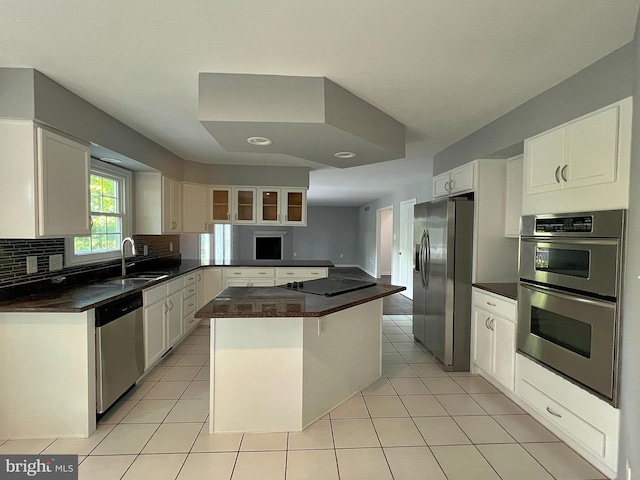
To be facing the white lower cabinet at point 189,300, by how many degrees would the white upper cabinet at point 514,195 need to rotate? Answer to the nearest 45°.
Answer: approximately 45° to its right

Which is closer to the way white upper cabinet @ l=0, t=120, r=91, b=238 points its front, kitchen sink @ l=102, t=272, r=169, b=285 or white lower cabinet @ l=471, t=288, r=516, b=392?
the white lower cabinet

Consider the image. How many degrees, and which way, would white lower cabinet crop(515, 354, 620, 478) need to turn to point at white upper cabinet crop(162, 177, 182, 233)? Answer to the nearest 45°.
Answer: approximately 45° to its right

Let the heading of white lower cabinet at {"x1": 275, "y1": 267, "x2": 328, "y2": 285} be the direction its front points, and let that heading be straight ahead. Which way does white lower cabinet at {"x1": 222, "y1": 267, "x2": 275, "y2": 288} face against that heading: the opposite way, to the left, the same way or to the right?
the same way

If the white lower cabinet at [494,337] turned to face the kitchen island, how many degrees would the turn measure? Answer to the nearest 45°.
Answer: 0° — it already faces it

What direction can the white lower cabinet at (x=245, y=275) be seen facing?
toward the camera

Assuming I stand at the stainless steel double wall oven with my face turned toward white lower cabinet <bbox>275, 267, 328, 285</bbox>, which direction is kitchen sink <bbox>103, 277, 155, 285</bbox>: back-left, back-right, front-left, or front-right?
front-left

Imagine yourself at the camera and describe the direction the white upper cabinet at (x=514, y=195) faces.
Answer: facing the viewer and to the left of the viewer

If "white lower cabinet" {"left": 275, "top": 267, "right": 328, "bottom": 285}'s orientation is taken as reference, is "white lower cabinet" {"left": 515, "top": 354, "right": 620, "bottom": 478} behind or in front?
in front

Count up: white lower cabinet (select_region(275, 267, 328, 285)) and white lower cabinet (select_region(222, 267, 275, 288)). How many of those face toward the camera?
2

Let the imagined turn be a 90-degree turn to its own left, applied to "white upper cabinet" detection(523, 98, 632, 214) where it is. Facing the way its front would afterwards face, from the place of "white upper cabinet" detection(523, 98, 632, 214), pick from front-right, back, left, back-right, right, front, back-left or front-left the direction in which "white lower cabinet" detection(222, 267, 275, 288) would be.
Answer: back-right

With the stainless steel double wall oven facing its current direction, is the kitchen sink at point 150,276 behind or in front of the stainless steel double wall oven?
in front

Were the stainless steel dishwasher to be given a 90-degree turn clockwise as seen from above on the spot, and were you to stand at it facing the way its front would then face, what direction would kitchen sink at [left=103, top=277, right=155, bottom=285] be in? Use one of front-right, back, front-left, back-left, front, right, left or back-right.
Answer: back-right

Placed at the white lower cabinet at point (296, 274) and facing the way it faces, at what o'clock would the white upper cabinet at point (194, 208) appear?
The white upper cabinet is roughly at 3 o'clock from the white lower cabinet.
